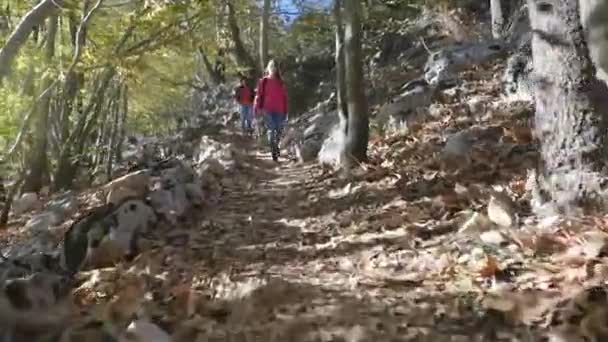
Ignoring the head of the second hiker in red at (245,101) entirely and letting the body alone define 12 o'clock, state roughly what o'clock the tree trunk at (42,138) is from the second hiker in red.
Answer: The tree trunk is roughly at 2 o'clock from the second hiker in red.

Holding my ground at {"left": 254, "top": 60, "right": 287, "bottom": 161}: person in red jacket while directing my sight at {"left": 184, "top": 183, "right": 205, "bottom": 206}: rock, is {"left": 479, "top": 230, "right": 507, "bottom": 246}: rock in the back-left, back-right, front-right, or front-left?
front-left

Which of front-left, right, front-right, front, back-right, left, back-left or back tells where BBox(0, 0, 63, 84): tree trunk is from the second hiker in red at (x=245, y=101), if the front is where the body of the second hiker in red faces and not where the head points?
front

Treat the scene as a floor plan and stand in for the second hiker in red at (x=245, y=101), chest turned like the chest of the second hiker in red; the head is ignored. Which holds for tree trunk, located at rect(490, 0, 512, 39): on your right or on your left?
on your left

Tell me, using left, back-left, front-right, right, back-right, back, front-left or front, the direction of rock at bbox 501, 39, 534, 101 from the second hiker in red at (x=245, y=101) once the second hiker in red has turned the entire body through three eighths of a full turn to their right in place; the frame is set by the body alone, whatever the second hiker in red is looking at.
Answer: back

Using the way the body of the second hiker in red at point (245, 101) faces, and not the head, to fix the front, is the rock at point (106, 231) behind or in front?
in front

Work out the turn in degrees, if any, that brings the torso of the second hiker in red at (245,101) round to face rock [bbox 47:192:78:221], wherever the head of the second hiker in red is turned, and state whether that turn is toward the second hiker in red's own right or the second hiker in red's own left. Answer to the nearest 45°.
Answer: approximately 45° to the second hiker in red's own right

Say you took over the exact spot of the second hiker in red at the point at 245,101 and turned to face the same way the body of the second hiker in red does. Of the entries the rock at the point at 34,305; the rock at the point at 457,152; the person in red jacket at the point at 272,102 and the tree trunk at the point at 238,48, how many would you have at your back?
1

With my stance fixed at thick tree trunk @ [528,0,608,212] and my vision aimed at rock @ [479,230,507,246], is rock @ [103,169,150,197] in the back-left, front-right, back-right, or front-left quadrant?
front-right

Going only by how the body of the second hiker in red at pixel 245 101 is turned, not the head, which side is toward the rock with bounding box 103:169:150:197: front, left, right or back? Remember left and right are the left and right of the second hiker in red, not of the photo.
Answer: front

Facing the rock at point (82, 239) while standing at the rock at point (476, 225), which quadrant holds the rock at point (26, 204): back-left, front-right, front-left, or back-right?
front-right

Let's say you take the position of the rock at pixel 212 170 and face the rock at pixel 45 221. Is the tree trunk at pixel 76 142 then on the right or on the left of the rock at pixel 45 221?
right

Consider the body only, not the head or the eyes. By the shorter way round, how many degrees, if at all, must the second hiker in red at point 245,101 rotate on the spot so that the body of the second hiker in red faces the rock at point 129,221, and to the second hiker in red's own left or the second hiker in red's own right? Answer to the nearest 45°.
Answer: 0° — they already face it

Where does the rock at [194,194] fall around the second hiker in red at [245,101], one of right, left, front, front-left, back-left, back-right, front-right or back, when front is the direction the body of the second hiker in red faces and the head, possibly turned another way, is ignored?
front

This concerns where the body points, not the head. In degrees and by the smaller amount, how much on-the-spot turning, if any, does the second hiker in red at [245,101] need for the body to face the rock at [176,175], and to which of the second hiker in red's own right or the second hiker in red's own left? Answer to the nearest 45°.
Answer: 0° — they already face it

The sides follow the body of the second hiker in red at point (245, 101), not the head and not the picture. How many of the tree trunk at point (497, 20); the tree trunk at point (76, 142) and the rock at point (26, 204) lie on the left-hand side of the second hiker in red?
1

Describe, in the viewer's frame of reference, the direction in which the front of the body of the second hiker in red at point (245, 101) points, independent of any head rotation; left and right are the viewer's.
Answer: facing the viewer

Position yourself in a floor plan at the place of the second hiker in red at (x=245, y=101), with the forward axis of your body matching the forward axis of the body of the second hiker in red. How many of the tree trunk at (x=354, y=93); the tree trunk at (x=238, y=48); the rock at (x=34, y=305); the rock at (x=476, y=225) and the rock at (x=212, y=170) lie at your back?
1

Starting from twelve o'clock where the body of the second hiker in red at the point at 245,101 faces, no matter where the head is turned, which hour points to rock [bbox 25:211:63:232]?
The rock is roughly at 1 o'clock from the second hiker in red.

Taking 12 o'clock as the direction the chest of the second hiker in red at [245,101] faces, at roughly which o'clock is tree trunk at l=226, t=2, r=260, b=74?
The tree trunk is roughly at 6 o'clock from the second hiker in red.
